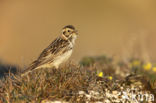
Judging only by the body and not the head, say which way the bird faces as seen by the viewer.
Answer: to the viewer's right
